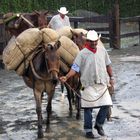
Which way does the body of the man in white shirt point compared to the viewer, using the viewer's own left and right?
facing the viewer

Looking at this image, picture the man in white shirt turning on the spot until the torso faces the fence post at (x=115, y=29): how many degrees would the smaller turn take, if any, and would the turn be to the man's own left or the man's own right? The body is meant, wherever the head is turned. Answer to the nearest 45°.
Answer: approximately 180°

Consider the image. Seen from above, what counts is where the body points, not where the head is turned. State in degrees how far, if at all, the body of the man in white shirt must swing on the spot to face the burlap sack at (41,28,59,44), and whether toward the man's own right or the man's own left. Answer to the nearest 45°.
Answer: approximately 135° to the man's own right

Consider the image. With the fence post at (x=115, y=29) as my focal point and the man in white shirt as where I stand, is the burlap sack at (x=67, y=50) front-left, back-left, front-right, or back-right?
front-left
